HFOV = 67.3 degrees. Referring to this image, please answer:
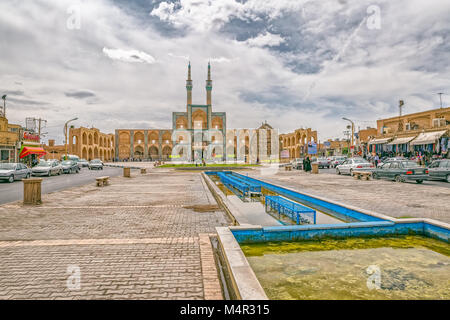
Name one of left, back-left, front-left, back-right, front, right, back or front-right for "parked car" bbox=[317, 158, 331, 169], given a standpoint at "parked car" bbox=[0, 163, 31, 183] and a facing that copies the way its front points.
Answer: back-left

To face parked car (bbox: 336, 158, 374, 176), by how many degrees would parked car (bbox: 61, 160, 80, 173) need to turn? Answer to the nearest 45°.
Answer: approximately 90° to its left

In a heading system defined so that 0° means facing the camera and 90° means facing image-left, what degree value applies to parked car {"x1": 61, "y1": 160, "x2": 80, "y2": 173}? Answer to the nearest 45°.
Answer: approximately 45°

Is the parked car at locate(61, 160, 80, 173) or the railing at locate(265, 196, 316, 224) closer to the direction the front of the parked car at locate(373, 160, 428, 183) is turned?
the parked car

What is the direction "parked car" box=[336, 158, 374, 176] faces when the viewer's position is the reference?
facing away from the viewer and to the left of the viewer

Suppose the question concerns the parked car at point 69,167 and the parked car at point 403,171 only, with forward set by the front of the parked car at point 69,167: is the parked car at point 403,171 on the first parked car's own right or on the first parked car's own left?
on the first parked car's own left

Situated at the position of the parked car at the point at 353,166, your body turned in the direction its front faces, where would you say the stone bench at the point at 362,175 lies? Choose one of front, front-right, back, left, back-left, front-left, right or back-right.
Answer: back-left

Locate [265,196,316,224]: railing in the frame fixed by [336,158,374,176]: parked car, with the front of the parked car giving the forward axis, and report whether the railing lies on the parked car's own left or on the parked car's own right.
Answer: on the parked car's own left

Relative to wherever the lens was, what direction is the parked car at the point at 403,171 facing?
facing away from the viewer and to the left of the viewer
